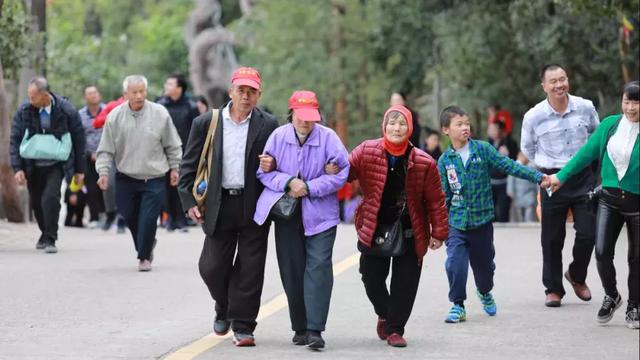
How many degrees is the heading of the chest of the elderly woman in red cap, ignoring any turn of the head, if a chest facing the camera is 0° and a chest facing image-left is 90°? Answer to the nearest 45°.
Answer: approximately 0°

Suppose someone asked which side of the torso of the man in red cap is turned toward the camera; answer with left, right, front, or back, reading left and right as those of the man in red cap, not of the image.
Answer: front

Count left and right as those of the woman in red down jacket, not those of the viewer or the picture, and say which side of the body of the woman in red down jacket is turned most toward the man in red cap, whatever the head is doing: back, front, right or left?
right

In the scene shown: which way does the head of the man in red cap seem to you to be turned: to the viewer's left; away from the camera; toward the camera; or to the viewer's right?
toward the camera

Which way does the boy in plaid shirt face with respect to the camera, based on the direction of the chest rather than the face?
toward the camera

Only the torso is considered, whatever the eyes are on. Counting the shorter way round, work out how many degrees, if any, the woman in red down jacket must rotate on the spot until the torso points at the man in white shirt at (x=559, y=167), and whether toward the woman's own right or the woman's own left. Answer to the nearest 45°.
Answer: approximately 135° to the woman's own left

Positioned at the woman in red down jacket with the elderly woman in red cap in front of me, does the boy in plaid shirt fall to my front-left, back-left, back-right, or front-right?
back-right

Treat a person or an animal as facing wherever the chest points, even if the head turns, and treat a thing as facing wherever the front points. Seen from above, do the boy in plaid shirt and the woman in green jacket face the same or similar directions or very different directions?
same or similar directions

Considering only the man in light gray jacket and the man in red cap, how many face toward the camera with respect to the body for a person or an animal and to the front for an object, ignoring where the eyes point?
2

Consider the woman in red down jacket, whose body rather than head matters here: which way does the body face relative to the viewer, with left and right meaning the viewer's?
facing the viewer

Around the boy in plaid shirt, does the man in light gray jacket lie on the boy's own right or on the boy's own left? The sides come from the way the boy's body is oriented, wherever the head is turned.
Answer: on the boy's own right

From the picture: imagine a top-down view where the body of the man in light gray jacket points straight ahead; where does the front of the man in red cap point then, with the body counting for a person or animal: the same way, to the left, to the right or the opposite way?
the same way

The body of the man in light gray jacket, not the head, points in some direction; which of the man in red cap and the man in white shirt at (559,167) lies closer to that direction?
the man in red cap

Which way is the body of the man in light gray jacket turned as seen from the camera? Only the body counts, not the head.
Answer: toward the camera

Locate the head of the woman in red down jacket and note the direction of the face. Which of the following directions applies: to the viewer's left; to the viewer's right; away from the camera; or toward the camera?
toward the camera

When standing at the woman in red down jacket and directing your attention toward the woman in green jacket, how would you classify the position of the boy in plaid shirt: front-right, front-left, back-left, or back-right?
front-left
